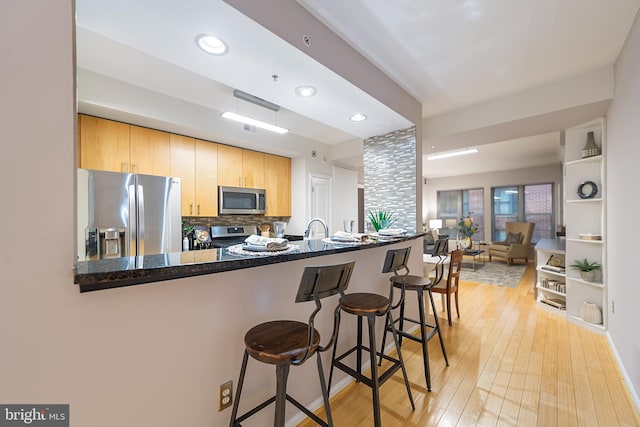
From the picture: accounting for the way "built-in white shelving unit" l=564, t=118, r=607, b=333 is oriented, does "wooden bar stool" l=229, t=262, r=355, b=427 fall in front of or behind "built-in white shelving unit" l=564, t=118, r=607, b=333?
in front

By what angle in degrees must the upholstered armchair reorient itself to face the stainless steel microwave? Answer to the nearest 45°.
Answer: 0° — it already faces it

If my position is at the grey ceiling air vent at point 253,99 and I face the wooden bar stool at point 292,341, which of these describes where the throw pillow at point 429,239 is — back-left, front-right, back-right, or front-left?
back-left

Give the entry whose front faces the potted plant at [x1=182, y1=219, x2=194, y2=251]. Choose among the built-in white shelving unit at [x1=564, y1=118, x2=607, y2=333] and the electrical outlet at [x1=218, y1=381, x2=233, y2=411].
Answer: the built-in white shelving unit

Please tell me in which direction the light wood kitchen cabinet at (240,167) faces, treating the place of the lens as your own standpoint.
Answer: facing the viewer and to the right of the viewer

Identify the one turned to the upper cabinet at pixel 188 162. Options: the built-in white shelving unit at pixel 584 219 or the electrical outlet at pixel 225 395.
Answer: the built-in white shelving unit

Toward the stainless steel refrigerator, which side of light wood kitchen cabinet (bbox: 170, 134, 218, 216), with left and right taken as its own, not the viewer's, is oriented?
right
